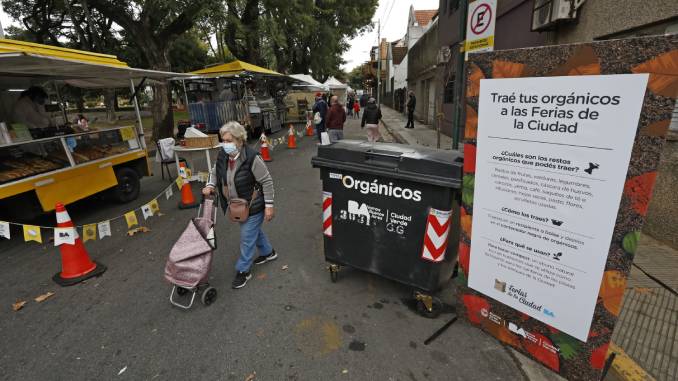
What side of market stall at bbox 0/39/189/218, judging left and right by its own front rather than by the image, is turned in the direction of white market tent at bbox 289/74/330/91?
left

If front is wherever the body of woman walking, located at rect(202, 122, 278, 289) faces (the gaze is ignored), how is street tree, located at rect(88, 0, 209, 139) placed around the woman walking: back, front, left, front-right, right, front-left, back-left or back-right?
back-right

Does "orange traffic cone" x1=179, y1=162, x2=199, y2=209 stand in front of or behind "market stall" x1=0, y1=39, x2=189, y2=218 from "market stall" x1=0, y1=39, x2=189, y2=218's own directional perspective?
in front

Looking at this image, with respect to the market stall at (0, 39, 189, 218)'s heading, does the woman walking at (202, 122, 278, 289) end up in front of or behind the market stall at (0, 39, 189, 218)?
in front

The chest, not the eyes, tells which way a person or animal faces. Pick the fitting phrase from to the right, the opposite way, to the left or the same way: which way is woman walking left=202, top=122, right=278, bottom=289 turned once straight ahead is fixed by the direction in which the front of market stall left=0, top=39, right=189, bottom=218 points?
to the right

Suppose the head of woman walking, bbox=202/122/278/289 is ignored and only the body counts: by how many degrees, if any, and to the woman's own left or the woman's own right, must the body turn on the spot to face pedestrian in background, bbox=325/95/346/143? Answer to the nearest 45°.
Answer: approximately 180°

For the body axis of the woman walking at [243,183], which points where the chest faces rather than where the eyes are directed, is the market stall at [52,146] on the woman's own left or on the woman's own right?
on the woman's own right

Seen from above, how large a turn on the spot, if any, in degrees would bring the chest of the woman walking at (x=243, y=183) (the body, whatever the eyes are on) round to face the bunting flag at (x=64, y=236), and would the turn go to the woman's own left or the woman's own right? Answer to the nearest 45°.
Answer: approximately 45° to the woman's own right

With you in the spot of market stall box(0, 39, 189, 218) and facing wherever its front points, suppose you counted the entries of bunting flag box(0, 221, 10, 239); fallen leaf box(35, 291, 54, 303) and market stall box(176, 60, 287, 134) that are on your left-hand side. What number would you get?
1

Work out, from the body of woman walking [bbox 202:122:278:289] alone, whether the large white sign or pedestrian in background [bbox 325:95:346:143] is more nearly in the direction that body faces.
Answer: the large white sign

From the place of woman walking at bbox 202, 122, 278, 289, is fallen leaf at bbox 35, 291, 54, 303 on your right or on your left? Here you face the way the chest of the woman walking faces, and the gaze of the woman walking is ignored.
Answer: on your right

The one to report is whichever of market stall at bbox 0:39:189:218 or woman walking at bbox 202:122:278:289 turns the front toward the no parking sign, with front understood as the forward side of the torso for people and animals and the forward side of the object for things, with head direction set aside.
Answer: the market stall

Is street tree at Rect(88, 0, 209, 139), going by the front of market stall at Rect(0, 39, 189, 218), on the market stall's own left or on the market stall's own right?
on the market stall's own left

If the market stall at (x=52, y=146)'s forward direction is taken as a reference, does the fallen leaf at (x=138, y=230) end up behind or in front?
in front

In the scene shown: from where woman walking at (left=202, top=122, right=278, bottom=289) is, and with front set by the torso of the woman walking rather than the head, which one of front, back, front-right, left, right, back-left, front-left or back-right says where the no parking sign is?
back-left

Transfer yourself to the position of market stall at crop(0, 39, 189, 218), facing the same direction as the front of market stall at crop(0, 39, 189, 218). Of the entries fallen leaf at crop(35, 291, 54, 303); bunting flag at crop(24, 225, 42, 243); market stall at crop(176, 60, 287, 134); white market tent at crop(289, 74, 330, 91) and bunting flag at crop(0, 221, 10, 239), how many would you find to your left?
2
